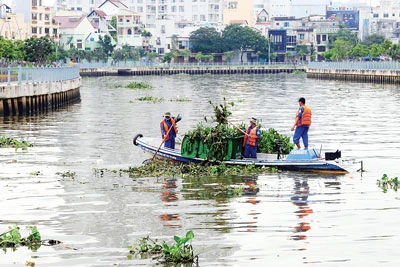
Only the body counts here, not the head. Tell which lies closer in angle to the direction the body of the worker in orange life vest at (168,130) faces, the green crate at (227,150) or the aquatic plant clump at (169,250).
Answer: the aquatic plant clump

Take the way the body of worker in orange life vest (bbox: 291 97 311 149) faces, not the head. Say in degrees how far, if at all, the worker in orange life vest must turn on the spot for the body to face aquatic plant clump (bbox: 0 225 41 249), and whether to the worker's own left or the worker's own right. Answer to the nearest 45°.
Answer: approximately 90° to the worker's own left

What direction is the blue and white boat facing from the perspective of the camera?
to the viewer's left

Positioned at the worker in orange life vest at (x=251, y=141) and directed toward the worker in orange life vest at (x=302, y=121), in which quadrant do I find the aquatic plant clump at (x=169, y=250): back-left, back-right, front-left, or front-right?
back-right

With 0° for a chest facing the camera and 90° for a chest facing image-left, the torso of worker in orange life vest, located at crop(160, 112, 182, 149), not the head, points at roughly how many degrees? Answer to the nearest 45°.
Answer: approximately 0°

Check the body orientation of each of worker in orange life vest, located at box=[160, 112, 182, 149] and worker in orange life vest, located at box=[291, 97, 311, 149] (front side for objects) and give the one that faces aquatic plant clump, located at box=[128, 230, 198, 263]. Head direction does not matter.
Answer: worker in orange life vest, located at box=[160, 112, 182, 149]
